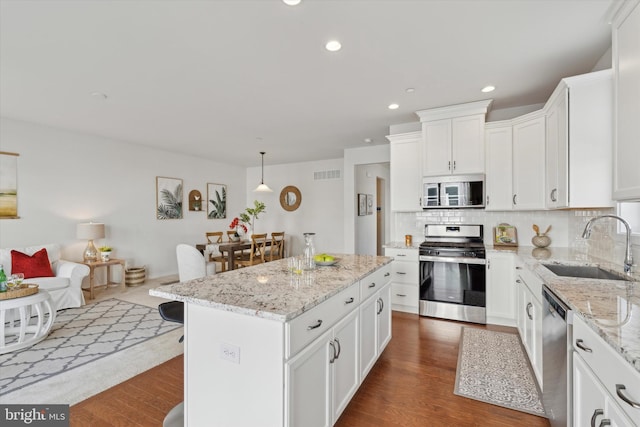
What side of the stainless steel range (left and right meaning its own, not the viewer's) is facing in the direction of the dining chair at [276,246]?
right

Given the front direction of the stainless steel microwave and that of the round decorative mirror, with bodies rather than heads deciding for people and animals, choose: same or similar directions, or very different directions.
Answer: same or similar directions

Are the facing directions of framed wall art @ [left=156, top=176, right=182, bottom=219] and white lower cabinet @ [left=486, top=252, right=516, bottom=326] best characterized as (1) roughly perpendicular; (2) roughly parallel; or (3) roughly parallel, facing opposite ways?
roughly perpendicular

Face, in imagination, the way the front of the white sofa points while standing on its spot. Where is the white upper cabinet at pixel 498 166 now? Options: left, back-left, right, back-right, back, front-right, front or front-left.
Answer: front

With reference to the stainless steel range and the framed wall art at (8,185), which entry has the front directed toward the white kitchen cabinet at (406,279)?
the framed wall art

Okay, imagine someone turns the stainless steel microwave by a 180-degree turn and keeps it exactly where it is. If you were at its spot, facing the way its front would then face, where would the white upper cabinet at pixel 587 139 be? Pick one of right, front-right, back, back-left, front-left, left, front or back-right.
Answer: back-right

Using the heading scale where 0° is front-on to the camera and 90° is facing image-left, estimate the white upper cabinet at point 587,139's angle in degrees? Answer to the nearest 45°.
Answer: approximately 90°

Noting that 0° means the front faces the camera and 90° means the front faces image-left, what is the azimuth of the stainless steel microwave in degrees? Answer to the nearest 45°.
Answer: approximately 0°

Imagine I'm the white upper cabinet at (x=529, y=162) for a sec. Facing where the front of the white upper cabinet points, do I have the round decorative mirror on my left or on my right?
on my right

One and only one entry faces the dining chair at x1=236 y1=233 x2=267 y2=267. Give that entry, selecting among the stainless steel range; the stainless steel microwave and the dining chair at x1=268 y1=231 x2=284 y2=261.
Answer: the dining chair at x1=268 y1=231 x2=284 y2=261

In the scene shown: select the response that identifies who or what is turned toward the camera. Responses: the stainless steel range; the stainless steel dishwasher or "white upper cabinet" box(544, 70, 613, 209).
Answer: the stainless steel range

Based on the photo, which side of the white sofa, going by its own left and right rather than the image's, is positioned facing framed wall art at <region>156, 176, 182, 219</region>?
left

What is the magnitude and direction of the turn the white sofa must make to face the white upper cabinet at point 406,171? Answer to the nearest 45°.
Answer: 0° — it already faces it
